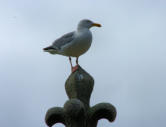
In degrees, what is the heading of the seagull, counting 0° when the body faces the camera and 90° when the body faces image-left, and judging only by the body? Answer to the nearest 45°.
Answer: approximately 270°
